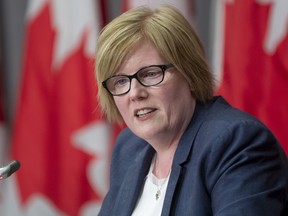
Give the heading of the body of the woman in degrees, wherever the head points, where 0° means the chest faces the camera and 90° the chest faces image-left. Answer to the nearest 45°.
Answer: approximately 45°

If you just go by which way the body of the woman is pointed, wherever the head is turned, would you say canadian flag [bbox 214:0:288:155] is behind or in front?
behind

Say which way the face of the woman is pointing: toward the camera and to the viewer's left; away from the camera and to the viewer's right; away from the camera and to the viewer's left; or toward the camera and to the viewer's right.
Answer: toward the camera and to the viewer's left

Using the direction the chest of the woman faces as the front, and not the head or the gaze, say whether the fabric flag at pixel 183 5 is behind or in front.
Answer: behind
